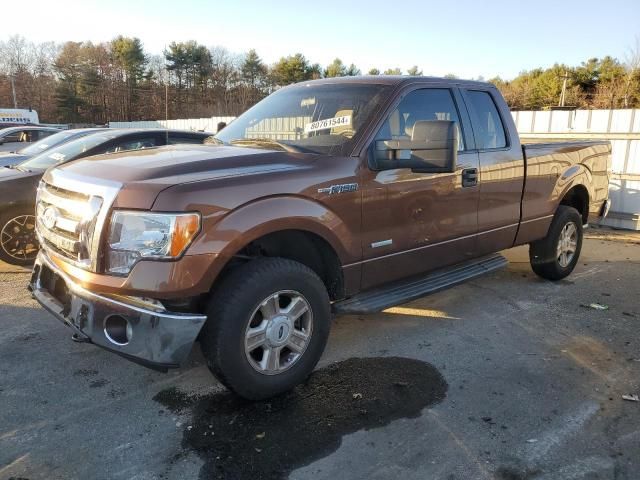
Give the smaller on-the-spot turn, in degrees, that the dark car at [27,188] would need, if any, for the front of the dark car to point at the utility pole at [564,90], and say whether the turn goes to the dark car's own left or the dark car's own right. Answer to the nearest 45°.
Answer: approximately 180°

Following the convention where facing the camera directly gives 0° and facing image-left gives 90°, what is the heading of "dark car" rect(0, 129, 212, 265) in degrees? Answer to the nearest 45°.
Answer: approximately 45°

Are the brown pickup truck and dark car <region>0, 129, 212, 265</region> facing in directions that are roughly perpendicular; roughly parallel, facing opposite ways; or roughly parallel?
roughly parallel

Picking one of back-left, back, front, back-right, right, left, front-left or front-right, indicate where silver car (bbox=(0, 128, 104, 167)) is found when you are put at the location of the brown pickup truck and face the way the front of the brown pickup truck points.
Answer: right

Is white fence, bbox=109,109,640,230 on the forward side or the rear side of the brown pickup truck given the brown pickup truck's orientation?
on the rear side

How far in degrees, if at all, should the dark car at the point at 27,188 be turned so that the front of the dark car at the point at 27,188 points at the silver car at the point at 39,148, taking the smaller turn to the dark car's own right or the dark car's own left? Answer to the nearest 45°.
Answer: approximately 135° to the dark car's own right

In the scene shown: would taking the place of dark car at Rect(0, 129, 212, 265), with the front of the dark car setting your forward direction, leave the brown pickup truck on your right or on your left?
on your left

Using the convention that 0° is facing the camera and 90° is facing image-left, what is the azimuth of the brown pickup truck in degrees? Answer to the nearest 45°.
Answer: approximately 45°

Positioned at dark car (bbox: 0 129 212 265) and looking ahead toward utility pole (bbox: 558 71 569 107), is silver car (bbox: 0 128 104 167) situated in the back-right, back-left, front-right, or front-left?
front-left

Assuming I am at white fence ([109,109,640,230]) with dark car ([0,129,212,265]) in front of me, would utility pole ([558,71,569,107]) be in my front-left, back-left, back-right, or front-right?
back-right
